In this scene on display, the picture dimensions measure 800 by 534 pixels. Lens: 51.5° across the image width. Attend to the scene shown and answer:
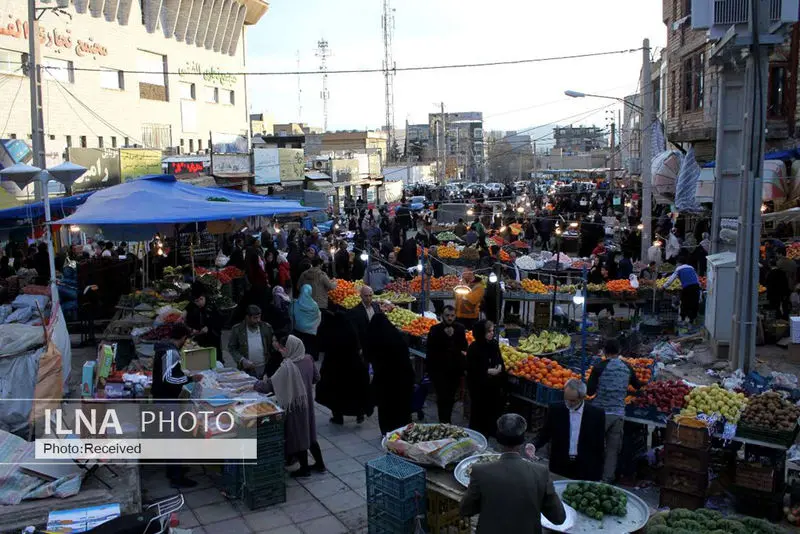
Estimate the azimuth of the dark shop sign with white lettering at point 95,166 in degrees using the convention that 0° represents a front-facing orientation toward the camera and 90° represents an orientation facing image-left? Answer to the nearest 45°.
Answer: approximately 315°

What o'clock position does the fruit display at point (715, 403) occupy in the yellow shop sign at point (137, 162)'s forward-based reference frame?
The fruit display is roughly at 1 o'clock from the yellow shop sign.

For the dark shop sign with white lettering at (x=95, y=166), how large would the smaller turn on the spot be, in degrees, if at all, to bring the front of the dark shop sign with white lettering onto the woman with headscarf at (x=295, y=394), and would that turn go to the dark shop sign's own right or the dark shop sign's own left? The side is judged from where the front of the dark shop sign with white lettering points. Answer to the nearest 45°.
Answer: approximately 45° to the dark shop sign's own right

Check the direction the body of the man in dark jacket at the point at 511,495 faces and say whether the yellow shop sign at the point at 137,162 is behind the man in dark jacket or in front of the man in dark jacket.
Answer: in front

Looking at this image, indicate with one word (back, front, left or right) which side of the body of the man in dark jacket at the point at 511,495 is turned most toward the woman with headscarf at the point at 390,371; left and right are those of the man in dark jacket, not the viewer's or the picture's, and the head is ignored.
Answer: front

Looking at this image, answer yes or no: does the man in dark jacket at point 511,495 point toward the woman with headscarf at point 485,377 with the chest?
yes

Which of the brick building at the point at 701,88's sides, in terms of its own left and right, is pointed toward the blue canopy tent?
front

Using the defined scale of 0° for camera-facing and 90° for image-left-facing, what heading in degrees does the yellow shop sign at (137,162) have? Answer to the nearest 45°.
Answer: approximately 315°

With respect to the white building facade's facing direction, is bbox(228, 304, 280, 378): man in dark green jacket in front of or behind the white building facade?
in front

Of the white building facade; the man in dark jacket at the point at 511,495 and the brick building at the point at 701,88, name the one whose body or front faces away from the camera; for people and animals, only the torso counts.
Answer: the man in dark jacket

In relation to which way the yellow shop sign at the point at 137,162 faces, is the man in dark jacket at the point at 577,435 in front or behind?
in front

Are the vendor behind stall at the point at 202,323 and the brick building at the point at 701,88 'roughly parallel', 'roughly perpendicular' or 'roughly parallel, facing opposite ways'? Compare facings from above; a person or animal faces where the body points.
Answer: roughly perpendicular

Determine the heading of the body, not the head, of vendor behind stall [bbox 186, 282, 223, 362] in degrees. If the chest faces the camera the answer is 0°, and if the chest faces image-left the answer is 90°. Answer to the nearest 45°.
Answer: approximately 0°

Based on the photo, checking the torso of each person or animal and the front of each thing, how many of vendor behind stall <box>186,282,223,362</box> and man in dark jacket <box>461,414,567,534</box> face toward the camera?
1

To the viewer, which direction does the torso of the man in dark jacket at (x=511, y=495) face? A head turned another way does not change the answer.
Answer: away from the camera

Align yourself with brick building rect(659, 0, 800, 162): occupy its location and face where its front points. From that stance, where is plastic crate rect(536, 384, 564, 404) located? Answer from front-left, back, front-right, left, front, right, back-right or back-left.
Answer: front-left

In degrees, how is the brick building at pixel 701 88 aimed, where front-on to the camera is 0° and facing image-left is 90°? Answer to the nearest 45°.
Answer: approximately 45°

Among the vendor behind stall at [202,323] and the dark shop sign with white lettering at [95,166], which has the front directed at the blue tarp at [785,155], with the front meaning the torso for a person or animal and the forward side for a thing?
the dark shop sign with white lettering
